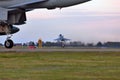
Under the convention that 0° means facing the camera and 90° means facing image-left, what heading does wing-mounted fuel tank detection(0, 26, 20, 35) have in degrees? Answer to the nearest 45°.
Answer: approximately 270°
